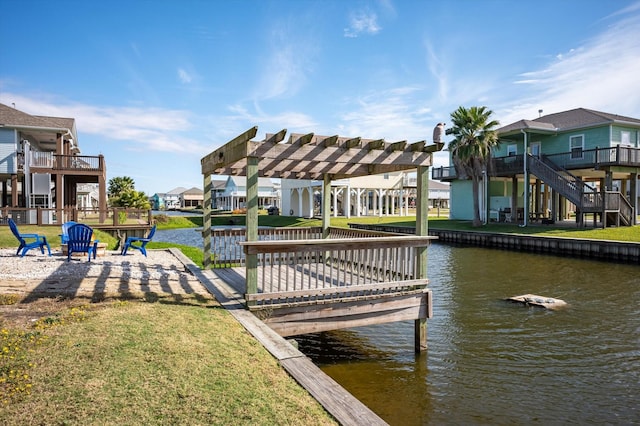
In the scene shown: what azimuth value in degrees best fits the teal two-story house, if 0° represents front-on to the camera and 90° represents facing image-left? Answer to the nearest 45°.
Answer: approximately 45°

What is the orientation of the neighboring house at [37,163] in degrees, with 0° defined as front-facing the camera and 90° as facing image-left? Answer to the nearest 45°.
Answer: approximately 270°

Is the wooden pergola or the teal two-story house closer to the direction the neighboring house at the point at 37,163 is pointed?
the teal two-story house

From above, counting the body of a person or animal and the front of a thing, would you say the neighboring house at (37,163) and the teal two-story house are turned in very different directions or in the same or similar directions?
very different directions

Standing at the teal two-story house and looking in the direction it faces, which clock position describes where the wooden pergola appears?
The wooden pergola is roughly at 11 o'clock from the teal two-story house.

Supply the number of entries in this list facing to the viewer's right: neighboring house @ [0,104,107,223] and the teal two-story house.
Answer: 1

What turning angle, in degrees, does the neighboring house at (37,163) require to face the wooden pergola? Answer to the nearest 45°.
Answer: approximately 90° to its right

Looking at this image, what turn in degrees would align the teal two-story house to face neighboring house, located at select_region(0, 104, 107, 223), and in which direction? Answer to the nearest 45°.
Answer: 0° — it already faces it

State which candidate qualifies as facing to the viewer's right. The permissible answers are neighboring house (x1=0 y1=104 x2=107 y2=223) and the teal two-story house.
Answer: the neighboring house

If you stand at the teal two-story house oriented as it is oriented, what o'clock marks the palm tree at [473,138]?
The palm tree is roughly at 1 o'clock from the teal two-story house.

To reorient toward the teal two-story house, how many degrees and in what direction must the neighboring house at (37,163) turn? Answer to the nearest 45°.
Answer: approximately 45° to its right

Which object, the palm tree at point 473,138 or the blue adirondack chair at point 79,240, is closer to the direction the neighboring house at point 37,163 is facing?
the palm tree
